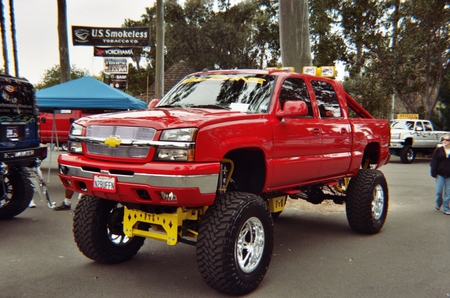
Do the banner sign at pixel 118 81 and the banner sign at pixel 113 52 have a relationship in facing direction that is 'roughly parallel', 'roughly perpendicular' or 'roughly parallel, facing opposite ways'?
roughly parallel

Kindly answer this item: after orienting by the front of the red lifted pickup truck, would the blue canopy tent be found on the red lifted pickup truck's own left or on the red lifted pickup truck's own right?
on the red lifted pickup truck's own right

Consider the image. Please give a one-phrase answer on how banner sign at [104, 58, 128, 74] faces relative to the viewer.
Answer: facing the viewer

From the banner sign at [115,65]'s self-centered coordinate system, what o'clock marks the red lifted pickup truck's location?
The red lifted pickup truck is roughly at 12 o'clock from the banner sign.

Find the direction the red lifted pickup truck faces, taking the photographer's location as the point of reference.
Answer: facing the viewer and to the left of the viewer

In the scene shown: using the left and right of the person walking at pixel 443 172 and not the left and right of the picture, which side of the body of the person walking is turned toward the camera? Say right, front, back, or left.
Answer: front

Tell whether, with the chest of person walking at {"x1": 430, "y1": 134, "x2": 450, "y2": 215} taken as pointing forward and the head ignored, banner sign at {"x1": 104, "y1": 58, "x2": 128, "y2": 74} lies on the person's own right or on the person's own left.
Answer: on the person's own right

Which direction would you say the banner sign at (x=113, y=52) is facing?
toward the camera

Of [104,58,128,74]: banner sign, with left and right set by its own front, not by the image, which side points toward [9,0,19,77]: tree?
right

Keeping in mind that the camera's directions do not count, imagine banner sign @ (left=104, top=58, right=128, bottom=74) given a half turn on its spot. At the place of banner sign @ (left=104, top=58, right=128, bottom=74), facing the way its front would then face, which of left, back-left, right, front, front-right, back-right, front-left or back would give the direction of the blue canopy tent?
back

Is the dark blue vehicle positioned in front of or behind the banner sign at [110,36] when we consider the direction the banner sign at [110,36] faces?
in front
